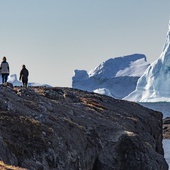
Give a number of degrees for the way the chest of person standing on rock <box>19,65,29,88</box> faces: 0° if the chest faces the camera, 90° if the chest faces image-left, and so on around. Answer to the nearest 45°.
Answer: approximately 180°
